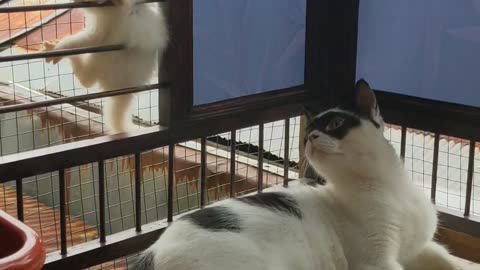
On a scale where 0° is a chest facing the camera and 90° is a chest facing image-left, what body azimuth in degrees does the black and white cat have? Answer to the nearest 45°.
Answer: approximately 270°

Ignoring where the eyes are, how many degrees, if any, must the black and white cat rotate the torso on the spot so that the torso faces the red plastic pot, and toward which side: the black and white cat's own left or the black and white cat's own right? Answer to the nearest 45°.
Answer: approximately 135° to the black and white cat's own right

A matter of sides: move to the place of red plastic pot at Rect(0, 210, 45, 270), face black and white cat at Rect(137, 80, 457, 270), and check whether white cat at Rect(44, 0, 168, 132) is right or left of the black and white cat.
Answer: left

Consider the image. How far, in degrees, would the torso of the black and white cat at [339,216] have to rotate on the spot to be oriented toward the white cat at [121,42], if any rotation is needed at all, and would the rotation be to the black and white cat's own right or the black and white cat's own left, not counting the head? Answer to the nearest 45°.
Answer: approximately 180°

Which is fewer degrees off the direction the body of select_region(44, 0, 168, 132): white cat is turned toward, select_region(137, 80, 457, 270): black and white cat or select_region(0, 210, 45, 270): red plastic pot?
the red plastic pot
